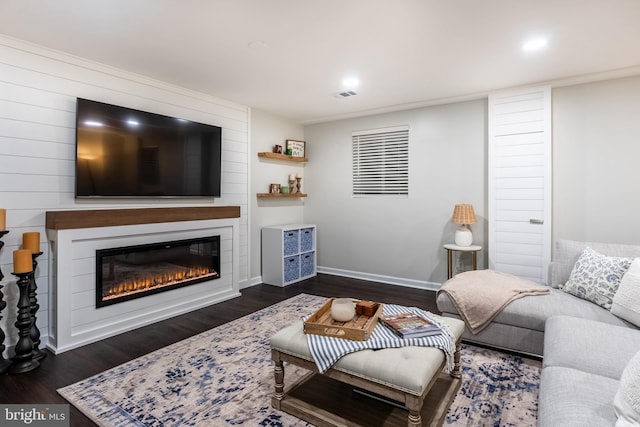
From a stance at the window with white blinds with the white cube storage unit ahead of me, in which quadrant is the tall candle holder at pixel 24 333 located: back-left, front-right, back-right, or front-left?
front-left

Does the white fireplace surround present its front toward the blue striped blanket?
yes

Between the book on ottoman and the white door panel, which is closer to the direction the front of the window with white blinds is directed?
the book on ottoman

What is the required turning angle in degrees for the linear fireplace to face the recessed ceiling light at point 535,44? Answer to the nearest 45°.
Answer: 0° — it already faces it

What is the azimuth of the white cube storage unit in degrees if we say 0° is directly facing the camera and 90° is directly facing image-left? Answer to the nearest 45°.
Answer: approximately 315°

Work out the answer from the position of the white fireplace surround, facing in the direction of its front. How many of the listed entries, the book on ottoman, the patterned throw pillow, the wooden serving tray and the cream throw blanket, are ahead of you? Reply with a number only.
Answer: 4

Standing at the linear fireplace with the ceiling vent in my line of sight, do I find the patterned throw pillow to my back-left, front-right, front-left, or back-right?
front-right

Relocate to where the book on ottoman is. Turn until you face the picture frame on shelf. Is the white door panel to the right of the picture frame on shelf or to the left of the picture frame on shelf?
right

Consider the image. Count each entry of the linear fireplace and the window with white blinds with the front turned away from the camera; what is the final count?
0

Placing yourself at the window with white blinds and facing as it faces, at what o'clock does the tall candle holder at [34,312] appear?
The tall candle holder is roughly at 12 o'clock from the window with white blinds.

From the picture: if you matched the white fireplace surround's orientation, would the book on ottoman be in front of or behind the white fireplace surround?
in front

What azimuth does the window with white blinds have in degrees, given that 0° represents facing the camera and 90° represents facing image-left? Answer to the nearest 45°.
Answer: approximately 45°

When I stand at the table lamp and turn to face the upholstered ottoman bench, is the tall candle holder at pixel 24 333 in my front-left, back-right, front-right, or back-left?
front-right

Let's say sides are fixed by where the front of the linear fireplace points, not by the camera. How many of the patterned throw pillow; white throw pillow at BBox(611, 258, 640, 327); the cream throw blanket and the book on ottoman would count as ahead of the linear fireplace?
4

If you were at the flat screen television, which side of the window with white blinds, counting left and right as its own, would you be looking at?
front

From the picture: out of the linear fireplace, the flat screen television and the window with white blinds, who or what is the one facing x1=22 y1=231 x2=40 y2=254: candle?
the window with white blinds

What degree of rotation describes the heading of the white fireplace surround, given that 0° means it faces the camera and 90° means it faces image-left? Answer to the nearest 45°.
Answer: approximately 315°

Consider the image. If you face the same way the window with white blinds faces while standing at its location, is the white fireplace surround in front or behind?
in front

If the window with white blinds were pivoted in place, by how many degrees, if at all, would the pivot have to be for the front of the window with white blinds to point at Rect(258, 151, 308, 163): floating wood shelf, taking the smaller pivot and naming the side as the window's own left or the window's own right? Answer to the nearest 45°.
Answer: approximately 45° to the window's own right

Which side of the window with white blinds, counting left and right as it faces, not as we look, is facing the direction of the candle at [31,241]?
front
